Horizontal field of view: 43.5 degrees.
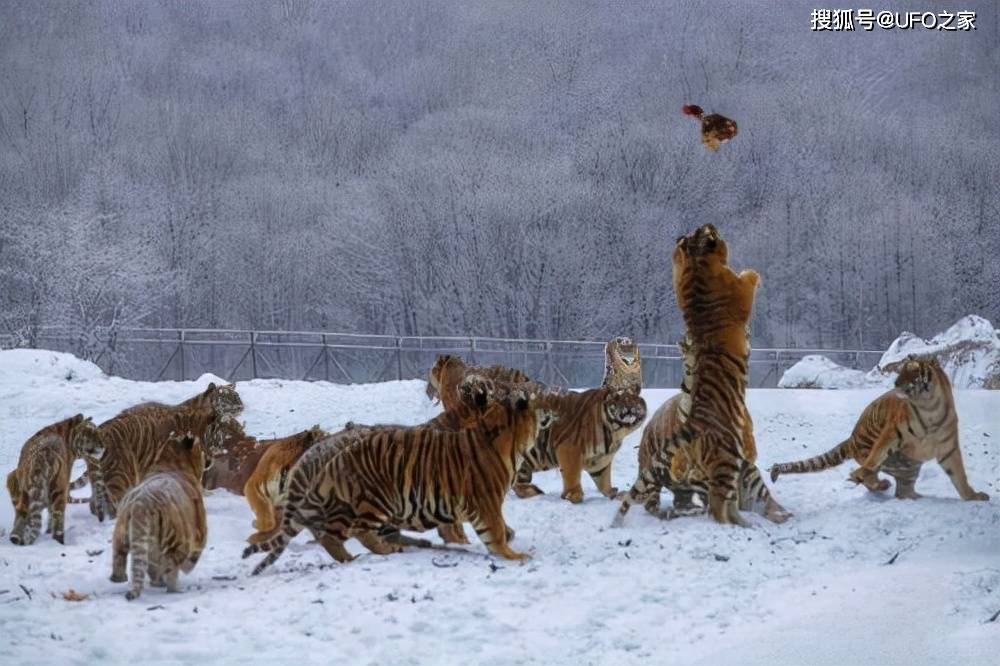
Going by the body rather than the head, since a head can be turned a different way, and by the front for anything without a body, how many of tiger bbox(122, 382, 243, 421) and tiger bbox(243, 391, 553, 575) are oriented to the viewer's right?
2

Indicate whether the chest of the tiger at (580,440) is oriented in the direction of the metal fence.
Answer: no

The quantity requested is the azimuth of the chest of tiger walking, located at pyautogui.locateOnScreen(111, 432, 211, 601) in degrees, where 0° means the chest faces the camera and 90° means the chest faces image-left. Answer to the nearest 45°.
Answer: approximately 225°

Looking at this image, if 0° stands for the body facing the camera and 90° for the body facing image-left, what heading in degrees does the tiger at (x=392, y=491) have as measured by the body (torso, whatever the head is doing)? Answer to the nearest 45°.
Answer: approximately 270°

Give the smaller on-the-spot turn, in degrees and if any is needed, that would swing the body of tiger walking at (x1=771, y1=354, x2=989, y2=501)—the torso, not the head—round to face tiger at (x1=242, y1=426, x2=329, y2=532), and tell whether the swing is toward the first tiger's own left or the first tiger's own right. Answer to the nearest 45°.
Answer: approximately 135° to the first tiger's own right

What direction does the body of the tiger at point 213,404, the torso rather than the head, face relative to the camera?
to the viewer's right

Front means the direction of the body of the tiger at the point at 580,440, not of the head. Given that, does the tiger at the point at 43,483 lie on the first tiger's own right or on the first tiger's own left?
on the first tiger's own right

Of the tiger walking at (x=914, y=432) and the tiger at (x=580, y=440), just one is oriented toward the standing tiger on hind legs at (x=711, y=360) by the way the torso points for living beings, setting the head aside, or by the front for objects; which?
the tiger

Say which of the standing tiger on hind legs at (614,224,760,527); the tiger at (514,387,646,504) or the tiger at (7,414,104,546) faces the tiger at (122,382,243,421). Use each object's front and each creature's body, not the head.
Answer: the tiger at (7,414,104,546)

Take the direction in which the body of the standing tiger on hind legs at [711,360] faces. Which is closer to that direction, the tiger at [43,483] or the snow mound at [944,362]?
the snow mound

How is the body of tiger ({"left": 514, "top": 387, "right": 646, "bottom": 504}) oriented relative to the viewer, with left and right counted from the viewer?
facing the viewer and to the right of the viewer

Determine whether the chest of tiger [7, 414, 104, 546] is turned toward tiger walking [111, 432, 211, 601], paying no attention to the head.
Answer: no
